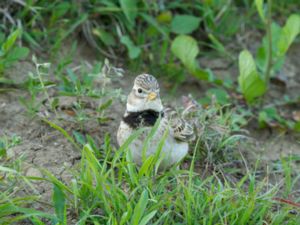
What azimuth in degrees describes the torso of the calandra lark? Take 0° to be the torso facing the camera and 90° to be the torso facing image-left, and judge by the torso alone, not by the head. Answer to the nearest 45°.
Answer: approximately 45°

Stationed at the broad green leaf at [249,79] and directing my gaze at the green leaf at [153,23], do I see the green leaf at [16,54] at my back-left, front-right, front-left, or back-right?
front-left

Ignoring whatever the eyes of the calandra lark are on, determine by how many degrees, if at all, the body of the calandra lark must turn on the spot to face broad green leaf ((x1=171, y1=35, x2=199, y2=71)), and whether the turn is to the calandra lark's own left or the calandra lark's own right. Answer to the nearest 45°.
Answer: approximately 135° to the calandra lark's own right

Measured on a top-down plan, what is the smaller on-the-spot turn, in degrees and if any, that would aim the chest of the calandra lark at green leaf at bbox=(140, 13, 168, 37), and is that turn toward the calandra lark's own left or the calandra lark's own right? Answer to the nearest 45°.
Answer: approximately 135° to the calandra lark's own right

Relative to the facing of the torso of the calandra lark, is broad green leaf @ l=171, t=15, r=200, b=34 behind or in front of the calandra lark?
behind

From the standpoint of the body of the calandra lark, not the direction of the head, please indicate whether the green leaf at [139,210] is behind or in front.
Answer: in front

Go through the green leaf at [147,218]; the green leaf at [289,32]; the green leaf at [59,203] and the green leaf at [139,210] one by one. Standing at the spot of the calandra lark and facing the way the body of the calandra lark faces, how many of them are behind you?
1

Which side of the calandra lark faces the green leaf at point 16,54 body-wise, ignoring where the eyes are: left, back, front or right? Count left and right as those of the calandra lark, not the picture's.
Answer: right

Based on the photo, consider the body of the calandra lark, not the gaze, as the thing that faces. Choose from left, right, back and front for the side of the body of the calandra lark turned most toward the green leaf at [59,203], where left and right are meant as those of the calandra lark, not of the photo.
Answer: front

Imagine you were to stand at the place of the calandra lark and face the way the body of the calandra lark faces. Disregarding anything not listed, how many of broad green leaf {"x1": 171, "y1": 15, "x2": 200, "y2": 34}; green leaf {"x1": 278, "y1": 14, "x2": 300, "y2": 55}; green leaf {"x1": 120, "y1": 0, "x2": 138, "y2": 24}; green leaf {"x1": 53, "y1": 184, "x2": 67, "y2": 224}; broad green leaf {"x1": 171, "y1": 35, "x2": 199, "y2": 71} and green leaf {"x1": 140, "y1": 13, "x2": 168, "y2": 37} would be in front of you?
1

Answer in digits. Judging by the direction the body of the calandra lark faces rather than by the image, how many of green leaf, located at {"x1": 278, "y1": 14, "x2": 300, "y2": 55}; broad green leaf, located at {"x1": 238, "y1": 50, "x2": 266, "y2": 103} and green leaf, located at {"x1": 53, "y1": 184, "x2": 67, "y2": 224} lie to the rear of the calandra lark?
2

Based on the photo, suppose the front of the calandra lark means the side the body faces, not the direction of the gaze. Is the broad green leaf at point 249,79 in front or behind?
behind

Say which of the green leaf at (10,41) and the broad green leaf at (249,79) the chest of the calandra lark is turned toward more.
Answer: the green leaf

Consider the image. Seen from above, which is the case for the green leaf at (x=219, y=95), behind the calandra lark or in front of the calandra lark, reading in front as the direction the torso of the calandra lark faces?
behind

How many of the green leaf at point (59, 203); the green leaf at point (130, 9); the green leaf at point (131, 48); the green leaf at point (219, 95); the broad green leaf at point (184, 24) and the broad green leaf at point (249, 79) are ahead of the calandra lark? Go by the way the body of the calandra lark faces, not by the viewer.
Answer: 1

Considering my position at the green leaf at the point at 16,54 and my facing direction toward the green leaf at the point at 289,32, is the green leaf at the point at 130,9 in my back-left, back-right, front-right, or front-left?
front-left

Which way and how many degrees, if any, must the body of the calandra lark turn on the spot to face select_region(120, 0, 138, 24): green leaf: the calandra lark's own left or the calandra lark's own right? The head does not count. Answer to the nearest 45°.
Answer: approximately 135° to the calandra lark's own right
